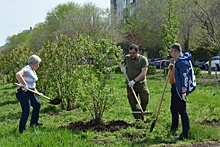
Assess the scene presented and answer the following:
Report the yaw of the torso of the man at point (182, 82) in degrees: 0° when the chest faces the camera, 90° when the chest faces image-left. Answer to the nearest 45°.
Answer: approximately 90°

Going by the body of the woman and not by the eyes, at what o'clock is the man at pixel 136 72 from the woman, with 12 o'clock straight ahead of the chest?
The man is roughly at 12 o'clock from the woman.

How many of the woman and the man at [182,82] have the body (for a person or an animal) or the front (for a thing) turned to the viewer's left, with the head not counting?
1

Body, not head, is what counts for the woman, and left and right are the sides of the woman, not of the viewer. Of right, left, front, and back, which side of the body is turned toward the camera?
right

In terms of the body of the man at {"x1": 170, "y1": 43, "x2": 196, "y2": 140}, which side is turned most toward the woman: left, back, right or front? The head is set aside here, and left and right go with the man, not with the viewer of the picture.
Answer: front

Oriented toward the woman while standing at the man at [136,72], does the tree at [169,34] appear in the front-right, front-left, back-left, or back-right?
back-right

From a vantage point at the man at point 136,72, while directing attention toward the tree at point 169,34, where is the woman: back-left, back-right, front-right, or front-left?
back-left

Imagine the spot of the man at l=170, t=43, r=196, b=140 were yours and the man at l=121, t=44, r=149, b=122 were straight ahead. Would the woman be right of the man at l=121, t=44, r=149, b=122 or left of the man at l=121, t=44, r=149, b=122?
left

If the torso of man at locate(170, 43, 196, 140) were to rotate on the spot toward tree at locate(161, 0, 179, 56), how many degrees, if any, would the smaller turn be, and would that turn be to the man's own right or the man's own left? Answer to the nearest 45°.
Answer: approximately 90° to the man's own right

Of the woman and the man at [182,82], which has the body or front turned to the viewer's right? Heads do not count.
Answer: the woman

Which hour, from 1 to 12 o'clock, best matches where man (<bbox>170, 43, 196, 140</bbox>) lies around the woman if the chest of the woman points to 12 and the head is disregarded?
The man is roughly at 1 o'clock from the woman.

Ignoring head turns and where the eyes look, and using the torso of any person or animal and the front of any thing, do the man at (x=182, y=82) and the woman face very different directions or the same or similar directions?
very different directions
